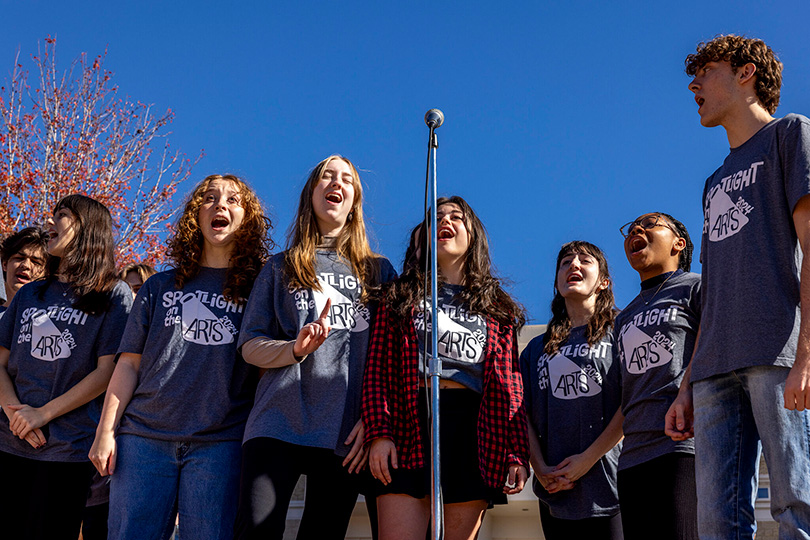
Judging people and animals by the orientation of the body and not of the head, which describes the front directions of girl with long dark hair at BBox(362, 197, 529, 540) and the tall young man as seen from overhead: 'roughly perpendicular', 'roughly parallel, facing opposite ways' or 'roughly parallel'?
roughly perpendicular

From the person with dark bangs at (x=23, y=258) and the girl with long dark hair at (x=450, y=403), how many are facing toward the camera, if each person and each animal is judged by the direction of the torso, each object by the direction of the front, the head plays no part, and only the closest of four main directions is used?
2

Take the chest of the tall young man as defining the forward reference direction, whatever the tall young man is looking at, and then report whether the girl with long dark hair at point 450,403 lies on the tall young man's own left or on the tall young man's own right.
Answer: on the tall young man's own right

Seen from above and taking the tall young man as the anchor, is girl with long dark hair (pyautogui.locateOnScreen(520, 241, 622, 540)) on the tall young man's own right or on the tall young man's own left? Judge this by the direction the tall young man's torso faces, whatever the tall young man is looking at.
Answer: on the tall young man's own right

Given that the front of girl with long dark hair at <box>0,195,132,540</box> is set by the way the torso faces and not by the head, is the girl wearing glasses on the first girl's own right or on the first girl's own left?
on the first girl's own left

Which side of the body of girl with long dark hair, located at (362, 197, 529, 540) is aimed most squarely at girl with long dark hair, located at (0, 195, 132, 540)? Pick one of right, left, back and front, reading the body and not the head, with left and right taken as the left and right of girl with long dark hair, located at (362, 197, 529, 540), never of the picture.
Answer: right

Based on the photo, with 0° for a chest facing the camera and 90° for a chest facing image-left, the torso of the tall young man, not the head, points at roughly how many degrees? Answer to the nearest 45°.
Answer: approximately 45°

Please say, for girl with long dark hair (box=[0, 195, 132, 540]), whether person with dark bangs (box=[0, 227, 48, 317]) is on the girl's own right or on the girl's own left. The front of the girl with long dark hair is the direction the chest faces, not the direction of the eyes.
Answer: on the girl's own right

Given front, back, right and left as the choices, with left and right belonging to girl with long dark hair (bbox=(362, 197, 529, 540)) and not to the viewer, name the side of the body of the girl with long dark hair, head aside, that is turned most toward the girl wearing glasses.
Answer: left

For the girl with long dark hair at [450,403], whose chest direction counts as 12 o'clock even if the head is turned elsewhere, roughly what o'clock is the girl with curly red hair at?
The girl with curly red hair is roughly at 3 o'clock from the girl with long dark hair.
